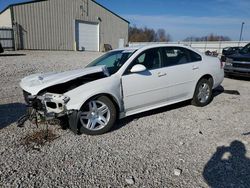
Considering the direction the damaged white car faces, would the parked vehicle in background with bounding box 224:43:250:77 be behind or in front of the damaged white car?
behind

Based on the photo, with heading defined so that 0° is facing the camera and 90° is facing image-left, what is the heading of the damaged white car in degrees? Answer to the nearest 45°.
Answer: approximately 45°

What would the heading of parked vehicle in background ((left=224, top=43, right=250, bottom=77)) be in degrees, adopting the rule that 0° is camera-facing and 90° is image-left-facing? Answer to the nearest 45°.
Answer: approximately 45°

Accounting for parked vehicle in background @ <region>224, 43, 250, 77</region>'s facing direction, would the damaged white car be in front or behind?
in front
